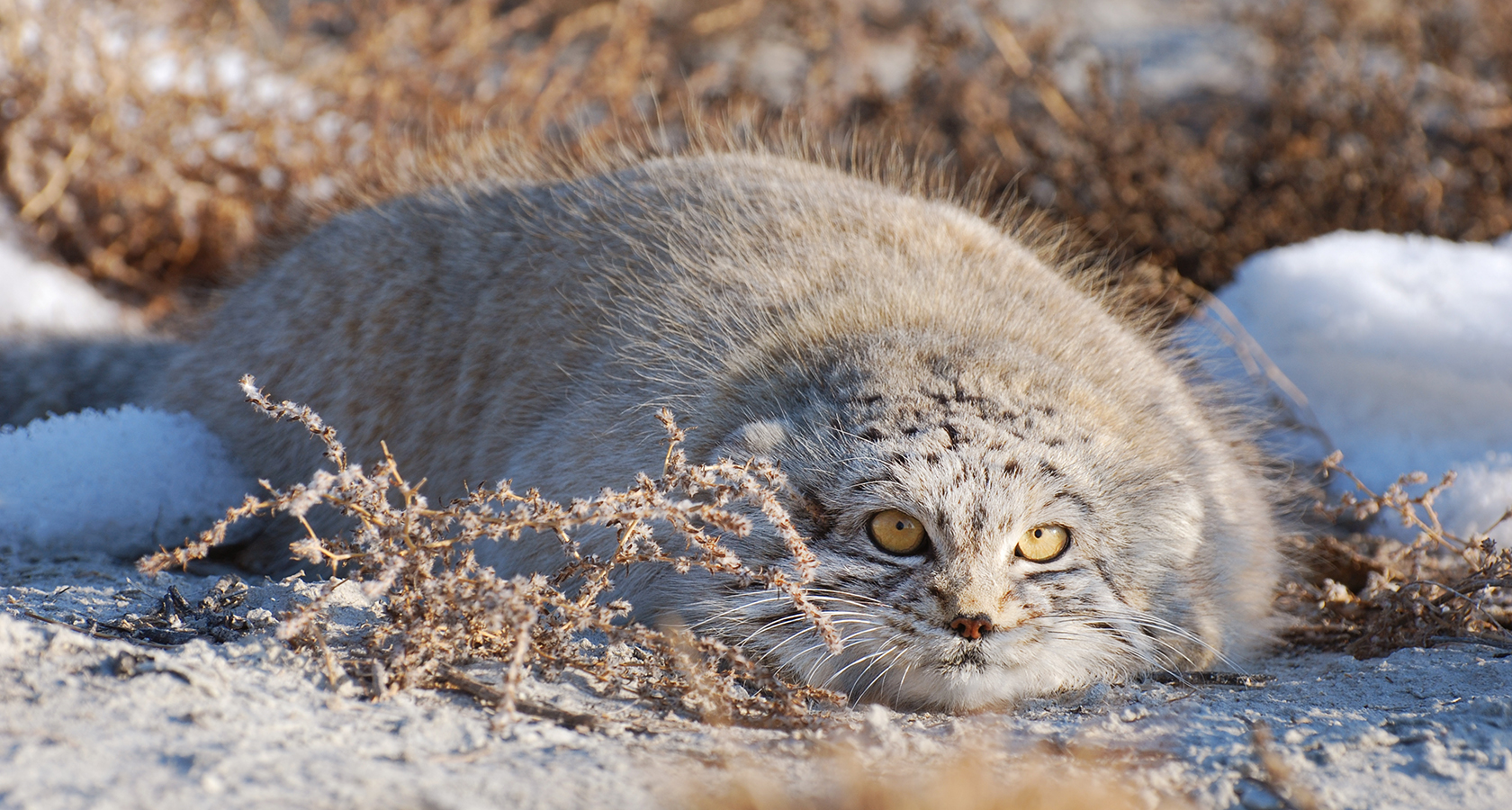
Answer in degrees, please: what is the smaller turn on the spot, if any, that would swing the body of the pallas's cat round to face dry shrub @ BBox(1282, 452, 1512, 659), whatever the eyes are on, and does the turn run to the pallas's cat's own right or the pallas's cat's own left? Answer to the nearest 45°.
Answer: approximately 45° to the pallas's cat's own left

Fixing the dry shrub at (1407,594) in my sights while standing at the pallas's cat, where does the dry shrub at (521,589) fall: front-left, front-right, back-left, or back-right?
back-right

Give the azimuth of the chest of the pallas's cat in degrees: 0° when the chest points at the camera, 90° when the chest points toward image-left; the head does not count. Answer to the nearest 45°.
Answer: approximately 315°
